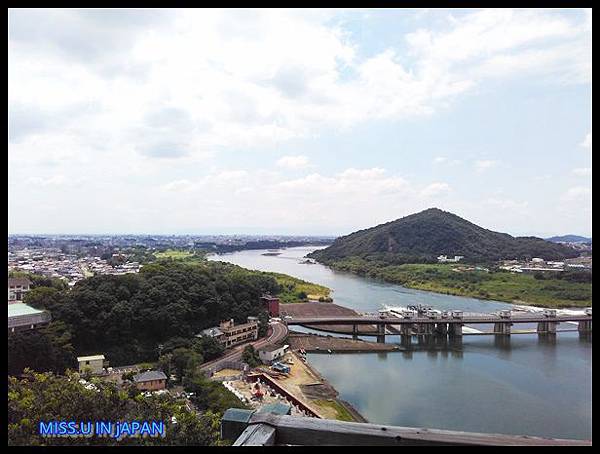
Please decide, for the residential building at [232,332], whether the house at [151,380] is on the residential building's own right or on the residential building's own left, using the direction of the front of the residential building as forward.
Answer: on the residential building's own right

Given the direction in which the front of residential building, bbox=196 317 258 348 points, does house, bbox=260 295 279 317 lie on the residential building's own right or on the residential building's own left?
on the residential building's own left

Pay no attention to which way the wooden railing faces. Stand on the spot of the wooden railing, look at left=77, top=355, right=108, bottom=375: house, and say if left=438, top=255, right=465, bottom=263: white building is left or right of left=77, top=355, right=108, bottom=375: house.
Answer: right

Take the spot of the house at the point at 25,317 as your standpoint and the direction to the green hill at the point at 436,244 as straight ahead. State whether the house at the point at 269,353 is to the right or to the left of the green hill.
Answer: right

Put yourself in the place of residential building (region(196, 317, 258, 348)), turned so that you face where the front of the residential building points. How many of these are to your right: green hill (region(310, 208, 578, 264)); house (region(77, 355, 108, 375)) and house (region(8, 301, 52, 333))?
2

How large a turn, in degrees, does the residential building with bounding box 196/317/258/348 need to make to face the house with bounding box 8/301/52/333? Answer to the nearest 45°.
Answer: approximately 90° to its right

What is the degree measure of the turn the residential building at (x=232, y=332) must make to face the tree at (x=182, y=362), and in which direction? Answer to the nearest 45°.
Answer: approximately 45° to its right

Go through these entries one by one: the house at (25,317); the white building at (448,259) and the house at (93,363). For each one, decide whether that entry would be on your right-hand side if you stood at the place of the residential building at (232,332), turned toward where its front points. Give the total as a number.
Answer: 2

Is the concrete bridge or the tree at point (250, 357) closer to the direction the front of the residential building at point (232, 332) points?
the tree

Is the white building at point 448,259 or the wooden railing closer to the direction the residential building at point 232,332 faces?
the wooden railing

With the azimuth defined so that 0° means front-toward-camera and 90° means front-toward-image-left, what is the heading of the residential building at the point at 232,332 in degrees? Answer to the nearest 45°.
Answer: approximately 315°

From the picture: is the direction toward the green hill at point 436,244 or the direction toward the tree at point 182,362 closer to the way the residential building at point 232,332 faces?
the tree
